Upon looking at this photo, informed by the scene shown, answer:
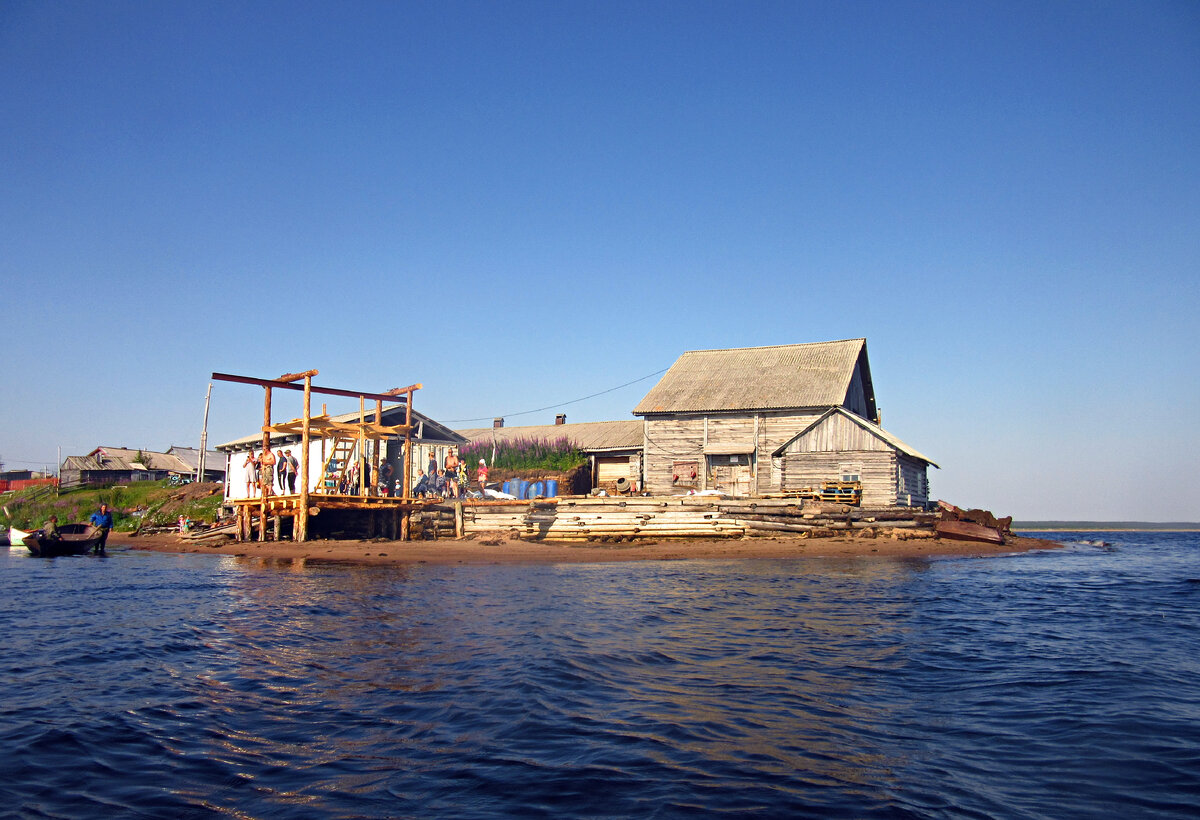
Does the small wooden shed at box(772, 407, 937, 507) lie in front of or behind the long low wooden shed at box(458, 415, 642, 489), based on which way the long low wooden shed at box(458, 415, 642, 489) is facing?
in front

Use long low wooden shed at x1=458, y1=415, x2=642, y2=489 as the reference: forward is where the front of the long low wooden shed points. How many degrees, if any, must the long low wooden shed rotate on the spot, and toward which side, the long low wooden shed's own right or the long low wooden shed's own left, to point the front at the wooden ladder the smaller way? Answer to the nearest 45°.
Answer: approximately 45° to the long low wooden shed's own right

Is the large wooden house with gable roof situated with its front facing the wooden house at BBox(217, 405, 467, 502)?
no

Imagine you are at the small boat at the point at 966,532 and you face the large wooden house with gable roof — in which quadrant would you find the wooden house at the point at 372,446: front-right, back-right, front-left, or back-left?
front-left

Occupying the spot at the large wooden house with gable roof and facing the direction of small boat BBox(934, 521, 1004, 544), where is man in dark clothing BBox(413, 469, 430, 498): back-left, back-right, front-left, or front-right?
back-right

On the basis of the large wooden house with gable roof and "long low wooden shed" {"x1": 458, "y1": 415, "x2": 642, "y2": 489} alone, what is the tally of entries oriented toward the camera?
2

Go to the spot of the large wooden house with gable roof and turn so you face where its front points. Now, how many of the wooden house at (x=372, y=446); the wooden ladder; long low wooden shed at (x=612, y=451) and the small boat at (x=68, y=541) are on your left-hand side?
0

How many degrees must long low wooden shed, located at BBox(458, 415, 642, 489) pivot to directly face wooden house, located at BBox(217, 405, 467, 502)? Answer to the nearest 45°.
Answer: approximately 45° to its right

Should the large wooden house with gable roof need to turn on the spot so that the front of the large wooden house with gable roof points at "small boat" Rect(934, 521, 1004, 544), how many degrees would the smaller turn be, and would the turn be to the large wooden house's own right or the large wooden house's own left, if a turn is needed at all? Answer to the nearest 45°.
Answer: approximately 45° to the large wooden house's own left

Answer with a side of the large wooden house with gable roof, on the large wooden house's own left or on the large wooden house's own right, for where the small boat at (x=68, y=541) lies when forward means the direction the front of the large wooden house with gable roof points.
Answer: on the large wooden house's own right

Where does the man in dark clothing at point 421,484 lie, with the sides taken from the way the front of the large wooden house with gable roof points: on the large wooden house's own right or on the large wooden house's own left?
on the large wooden house's own right

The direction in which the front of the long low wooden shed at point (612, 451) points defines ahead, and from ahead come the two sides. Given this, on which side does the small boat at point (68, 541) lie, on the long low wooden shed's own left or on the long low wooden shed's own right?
on the long low wooden shed's own right

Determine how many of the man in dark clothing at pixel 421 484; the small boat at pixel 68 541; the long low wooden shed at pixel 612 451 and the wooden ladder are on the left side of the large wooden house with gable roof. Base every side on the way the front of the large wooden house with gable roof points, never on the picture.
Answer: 0

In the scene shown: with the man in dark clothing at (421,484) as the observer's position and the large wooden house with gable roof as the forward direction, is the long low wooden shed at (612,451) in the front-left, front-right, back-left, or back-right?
front-left

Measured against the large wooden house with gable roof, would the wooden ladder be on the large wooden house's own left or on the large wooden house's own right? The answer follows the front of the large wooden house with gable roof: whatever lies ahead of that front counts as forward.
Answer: on the large wooden house's own right

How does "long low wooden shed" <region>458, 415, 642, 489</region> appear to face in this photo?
toward the camera

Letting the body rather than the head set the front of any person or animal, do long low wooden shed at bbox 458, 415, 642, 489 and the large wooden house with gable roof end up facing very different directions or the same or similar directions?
same or similar directions

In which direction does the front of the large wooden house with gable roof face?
toward the camera
